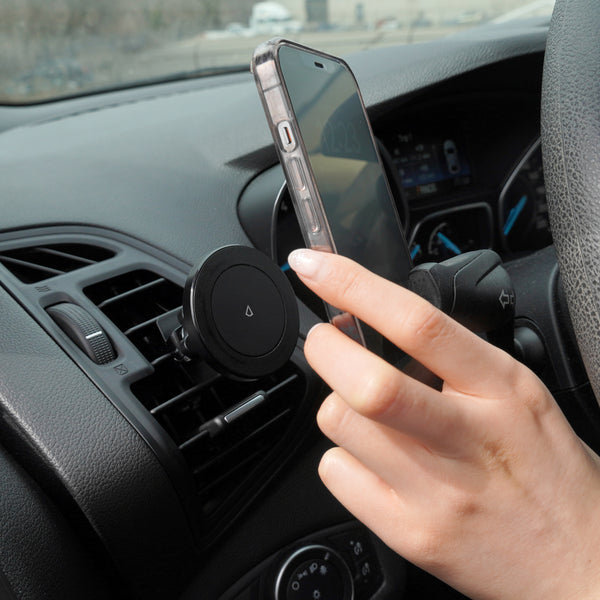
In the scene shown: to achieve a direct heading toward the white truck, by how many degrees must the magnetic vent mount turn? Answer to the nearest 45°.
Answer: approximately 135° to its left

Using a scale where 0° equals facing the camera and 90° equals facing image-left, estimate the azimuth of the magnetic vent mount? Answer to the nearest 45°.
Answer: approximately 315°
